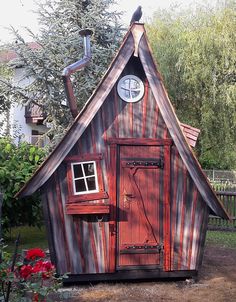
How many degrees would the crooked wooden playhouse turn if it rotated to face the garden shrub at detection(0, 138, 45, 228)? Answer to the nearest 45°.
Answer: approximately 135° to its right

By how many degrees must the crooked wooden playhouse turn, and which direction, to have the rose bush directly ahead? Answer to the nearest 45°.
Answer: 0° — it already faces it

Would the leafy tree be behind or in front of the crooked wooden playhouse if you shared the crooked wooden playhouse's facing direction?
behind

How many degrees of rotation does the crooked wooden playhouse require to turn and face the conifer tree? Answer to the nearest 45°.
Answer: approximately 180°

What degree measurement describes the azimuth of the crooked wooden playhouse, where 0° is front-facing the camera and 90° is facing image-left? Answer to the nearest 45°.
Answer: approximately 0°
